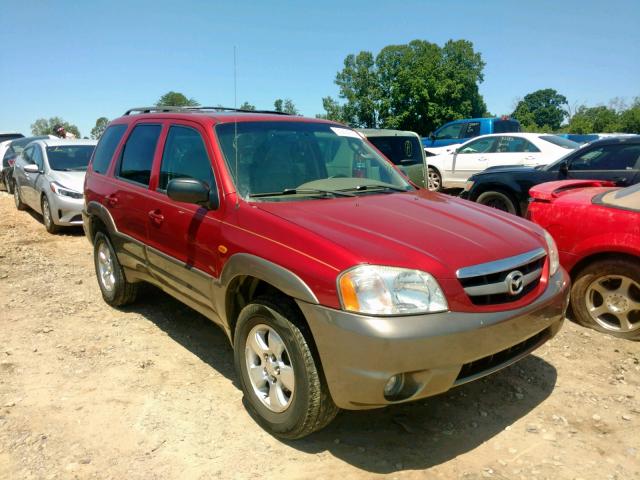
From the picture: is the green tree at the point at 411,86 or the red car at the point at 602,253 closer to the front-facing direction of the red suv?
the red car

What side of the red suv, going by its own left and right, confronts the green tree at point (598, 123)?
left

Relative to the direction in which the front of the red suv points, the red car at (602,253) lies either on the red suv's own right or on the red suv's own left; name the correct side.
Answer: on the red suv's own left

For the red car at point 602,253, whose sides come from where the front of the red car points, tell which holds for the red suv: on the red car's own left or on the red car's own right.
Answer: on the red car's own right

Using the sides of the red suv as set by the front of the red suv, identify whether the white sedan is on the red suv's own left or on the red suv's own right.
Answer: on the red suv's own left

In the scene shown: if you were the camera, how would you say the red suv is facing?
facing the viewer and to the right of the viewer

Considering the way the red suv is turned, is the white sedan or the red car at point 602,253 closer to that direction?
the red car
